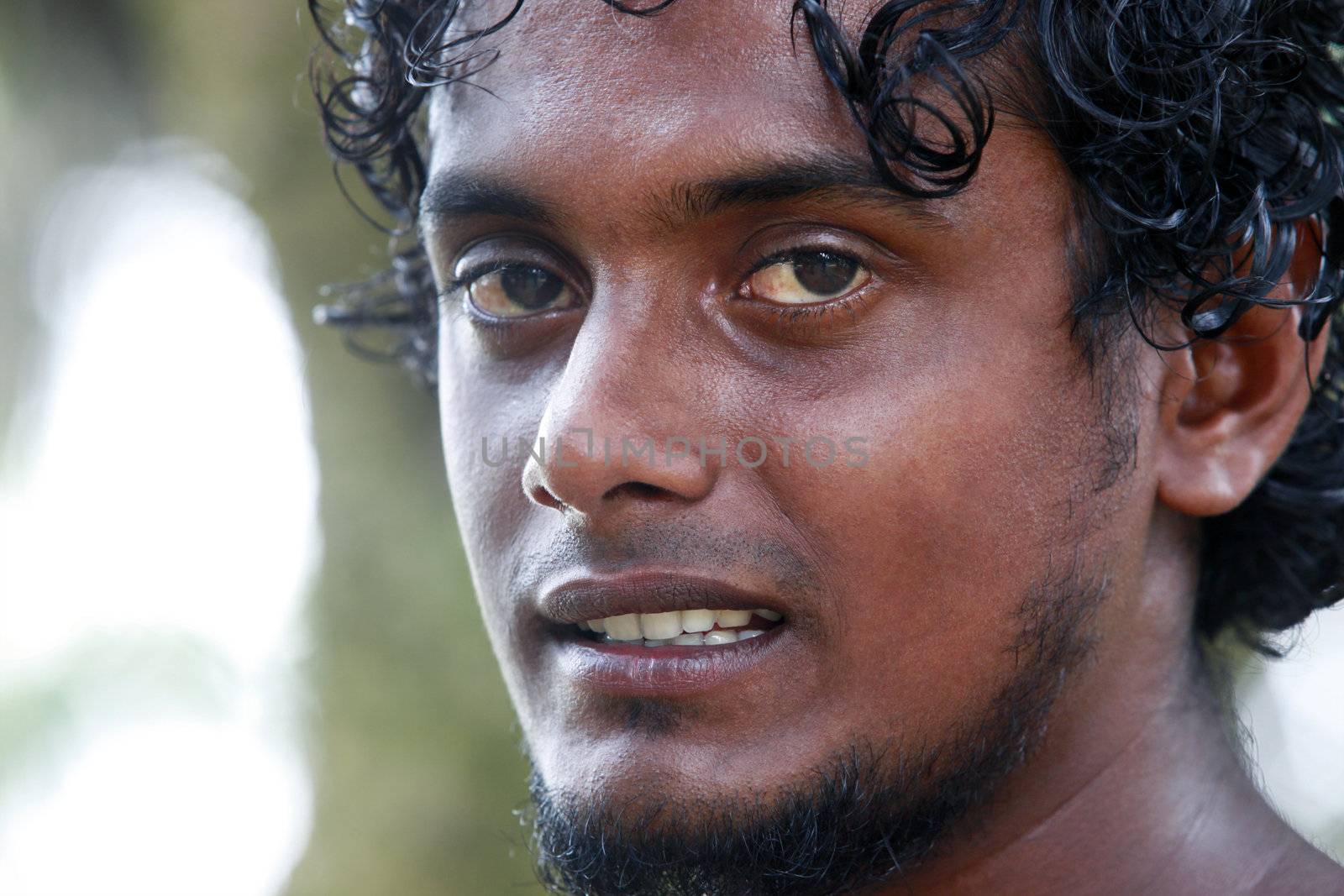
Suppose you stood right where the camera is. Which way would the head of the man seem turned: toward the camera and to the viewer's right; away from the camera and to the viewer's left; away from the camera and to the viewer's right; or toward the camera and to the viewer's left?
toward the camera and to the viewer's left
